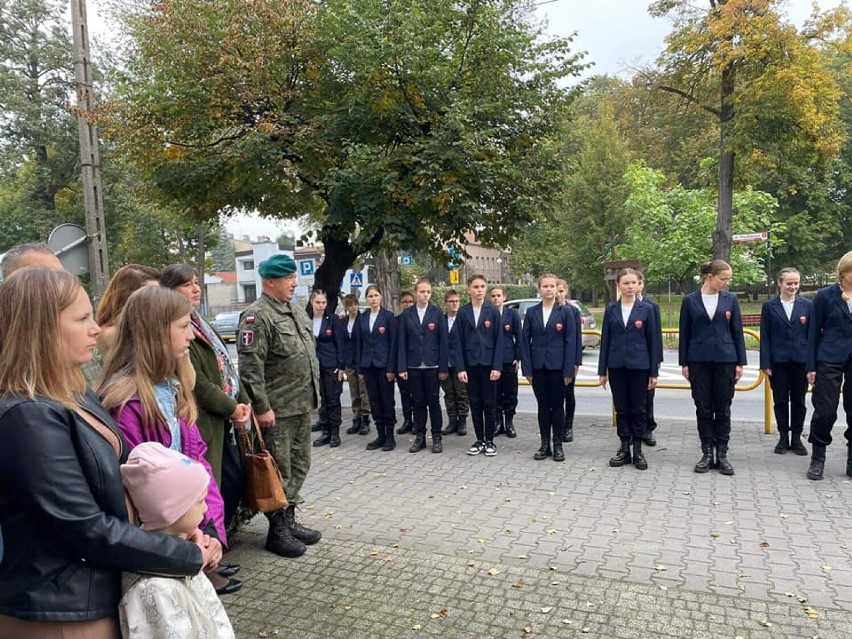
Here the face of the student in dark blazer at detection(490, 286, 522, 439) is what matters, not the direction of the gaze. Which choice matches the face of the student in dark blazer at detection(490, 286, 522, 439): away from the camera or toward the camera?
toward the camera

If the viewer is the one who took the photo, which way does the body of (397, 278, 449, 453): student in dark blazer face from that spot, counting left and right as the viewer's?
facing the viewer

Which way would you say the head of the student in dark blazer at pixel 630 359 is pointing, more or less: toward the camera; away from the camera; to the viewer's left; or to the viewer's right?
toward the camera

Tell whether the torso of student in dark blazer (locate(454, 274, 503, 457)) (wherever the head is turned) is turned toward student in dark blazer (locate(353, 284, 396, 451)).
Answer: no

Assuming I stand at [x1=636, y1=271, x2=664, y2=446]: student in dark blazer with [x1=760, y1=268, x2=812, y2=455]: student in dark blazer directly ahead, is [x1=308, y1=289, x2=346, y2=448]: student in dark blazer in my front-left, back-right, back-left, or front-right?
back-right

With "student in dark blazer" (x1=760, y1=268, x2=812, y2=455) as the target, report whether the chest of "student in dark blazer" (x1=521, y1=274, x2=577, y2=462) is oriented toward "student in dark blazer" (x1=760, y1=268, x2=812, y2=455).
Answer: no

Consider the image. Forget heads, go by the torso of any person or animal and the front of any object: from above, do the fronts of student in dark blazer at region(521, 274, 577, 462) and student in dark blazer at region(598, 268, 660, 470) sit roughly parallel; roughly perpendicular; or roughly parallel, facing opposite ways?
roughly parallel

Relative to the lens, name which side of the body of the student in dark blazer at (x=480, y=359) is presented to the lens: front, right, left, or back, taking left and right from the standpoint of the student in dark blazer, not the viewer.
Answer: front

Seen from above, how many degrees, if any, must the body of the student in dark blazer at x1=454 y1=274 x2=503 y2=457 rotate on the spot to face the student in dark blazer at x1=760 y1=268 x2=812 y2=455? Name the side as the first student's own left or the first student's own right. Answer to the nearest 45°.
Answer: approximately 90° to the first student's own left

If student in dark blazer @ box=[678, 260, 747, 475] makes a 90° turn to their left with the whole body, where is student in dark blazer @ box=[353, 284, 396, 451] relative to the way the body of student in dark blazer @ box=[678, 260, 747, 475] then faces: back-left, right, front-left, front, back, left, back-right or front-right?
back

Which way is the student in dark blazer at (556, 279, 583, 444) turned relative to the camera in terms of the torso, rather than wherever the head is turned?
toward the camera

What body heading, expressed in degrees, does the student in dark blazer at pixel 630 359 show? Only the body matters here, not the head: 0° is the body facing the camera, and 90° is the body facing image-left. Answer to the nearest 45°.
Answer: approximately 0°

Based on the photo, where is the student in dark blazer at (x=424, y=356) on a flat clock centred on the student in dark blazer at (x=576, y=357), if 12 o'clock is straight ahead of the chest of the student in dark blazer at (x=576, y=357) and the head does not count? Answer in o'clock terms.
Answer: the student in dark blazer at (x=424, y=356) is roughly at 3 o'clock from the student in dark blazer at (x=576, y=357).

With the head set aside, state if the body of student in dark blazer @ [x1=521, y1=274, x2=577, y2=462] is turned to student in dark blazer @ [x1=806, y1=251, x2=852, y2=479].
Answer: no

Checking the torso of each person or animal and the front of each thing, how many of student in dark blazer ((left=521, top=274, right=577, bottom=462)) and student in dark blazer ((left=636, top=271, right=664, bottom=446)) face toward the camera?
2

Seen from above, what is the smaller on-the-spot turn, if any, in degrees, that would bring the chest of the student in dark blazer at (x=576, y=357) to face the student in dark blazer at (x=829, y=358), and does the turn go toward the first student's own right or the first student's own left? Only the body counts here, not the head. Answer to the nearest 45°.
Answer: approximately 45° to the first student's own left

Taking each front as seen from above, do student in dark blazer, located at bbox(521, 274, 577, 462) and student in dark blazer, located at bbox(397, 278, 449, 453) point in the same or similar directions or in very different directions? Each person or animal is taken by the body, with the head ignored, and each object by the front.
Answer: same or similar directions

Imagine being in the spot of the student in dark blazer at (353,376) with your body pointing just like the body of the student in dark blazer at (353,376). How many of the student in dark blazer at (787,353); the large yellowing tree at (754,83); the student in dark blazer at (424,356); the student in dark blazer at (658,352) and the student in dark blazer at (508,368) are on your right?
0

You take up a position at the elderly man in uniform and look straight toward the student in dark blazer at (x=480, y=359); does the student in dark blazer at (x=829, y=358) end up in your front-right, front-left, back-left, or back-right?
front-right

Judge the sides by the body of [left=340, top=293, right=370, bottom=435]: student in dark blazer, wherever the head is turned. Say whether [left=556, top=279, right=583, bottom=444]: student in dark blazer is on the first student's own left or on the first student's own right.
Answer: on the first student's own left
